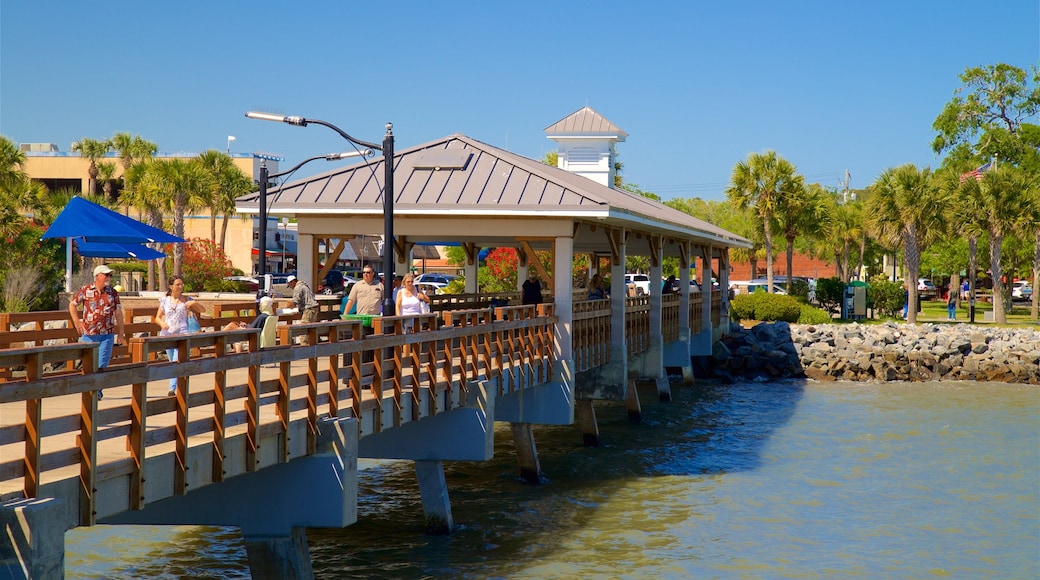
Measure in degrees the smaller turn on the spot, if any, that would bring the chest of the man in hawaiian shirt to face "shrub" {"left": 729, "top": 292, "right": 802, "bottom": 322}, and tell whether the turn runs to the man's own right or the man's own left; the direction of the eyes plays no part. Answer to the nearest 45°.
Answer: approximately 135° to the man's own left

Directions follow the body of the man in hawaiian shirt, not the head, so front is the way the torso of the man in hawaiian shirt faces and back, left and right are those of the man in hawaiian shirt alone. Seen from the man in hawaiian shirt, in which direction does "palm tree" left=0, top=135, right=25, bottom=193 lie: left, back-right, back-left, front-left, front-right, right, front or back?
back

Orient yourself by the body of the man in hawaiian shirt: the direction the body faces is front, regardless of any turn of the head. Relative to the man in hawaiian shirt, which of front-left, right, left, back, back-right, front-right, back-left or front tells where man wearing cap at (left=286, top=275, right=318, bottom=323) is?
back-left

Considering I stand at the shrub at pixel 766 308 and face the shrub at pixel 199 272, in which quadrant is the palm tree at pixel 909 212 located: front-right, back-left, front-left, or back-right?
back-right

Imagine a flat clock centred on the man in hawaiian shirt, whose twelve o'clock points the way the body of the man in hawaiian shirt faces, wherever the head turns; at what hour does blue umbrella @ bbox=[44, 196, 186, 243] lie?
The blue umbrella is roughly at 6 o'clock from the man in hawaiian shirt.

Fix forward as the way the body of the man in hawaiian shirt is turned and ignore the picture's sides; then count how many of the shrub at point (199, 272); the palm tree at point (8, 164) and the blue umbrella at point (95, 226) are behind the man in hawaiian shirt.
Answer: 3

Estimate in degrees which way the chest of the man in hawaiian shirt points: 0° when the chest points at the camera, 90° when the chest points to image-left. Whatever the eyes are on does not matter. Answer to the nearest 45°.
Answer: approximately 0°

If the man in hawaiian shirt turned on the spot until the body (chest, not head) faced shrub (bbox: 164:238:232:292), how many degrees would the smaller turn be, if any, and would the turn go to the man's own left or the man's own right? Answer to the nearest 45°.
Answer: approximately 180°
